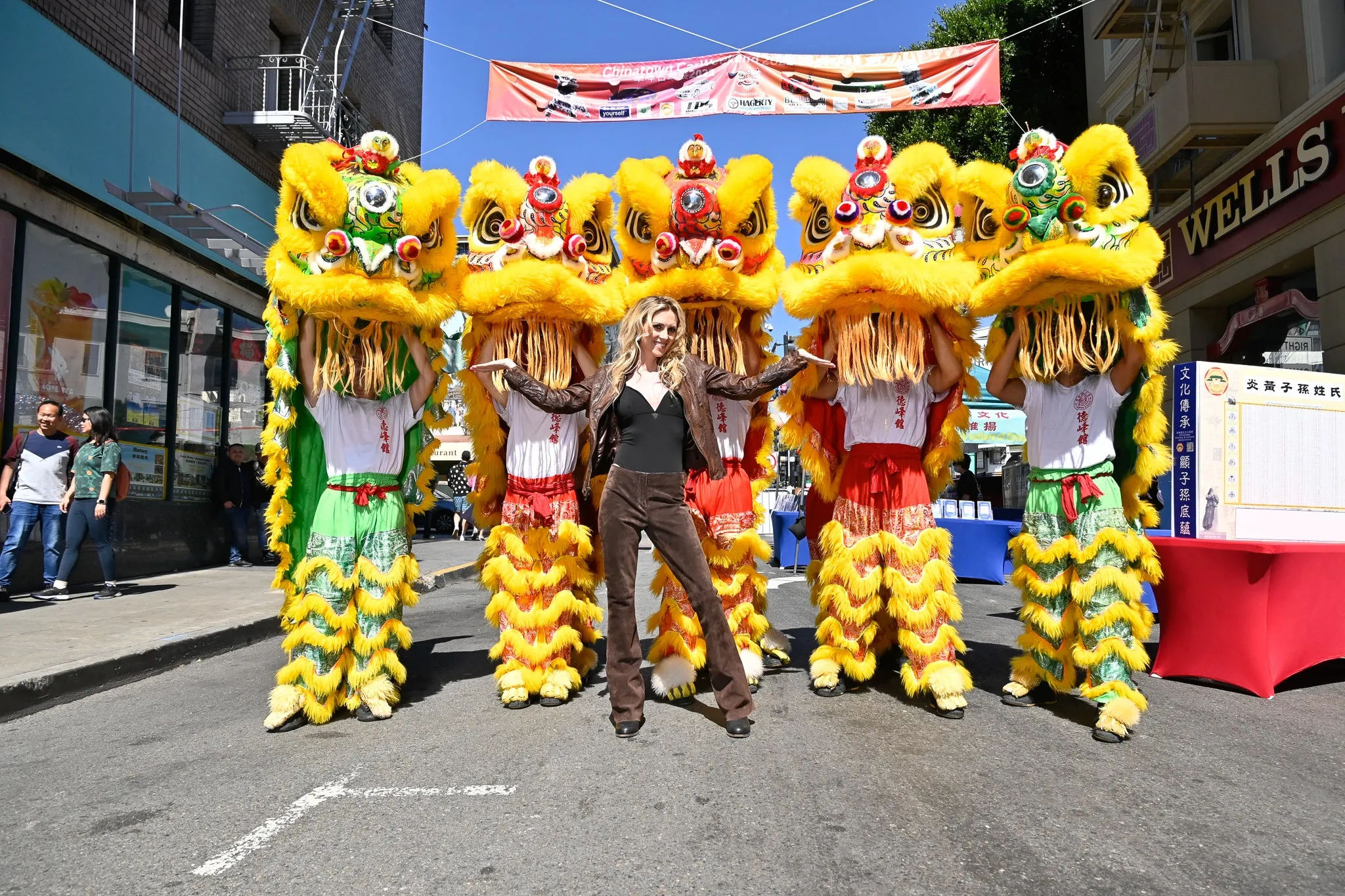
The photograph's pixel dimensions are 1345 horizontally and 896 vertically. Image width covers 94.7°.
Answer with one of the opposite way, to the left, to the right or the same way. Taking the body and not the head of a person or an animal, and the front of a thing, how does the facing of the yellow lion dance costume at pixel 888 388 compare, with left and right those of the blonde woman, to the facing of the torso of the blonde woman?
the same way

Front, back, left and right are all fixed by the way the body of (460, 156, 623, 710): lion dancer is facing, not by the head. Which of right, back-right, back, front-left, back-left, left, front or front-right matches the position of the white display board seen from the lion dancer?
left

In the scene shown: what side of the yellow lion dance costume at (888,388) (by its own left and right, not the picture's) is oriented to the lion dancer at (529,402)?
right

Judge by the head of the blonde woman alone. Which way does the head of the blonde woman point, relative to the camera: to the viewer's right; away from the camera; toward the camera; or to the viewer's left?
toward the camera

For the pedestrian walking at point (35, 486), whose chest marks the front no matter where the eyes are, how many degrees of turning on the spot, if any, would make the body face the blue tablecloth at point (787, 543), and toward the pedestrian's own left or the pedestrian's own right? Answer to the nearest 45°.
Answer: approximately 90° to the pedestrian's own left

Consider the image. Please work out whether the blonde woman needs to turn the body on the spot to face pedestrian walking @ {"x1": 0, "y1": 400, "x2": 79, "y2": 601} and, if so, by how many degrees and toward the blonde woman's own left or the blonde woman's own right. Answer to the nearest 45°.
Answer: approximately 135° to the blonde woman's own right

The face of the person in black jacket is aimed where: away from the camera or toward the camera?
toward the camera

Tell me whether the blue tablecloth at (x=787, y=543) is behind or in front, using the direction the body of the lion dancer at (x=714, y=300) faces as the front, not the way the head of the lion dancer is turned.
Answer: behind

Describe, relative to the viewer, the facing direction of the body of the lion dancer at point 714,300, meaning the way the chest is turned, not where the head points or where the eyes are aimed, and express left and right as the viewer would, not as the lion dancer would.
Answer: facing the viewer

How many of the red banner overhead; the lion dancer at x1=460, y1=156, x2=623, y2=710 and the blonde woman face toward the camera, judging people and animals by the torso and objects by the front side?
3

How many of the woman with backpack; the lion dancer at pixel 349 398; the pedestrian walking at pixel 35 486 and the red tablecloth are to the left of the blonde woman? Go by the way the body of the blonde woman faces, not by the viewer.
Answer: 1

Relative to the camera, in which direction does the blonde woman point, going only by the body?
toward the camera

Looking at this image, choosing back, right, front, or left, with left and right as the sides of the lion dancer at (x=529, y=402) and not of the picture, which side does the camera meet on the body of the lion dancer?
front

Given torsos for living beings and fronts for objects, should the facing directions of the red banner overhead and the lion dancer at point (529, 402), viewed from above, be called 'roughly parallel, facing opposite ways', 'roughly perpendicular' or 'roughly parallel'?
roughly parallel

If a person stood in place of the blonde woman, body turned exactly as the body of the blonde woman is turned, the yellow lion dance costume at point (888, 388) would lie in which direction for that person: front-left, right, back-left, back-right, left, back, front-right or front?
left

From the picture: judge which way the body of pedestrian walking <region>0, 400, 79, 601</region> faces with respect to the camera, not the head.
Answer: toward the camera
